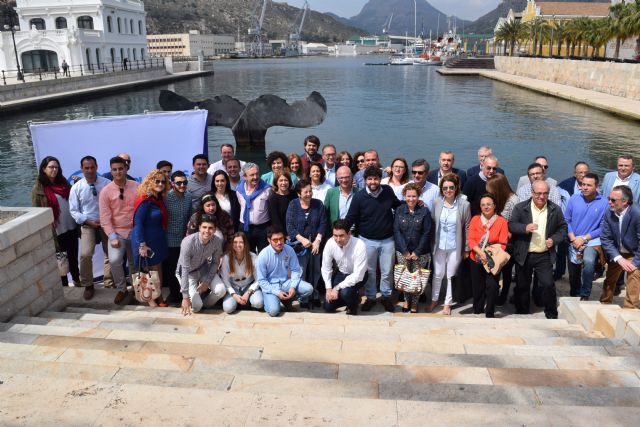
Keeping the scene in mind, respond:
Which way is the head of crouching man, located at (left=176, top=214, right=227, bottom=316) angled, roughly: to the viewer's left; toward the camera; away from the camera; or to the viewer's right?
toward the camera

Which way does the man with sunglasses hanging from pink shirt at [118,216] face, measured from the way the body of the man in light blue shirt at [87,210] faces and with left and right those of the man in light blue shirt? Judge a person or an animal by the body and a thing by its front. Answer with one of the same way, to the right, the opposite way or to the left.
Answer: the same way

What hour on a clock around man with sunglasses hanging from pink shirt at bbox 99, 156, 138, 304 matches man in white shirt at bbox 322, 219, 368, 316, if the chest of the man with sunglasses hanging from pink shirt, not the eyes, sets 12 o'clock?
The man in white shirt is roughly at 10 o'clock from the man with sunglasses hanging from pink shirt.

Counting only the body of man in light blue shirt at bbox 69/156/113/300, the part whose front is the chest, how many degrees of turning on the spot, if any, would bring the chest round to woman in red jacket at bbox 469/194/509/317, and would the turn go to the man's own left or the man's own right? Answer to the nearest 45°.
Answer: approximately 45° to the man's own left

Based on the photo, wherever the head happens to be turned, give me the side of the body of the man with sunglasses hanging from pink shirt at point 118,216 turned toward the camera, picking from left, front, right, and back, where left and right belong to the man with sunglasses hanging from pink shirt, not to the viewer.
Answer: front

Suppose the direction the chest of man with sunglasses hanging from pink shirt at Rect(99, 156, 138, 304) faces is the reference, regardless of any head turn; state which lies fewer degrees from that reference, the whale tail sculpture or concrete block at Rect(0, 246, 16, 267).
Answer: the concrete block

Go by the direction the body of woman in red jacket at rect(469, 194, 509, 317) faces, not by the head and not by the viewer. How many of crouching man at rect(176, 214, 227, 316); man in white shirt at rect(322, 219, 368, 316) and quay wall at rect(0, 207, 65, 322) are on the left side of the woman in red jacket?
0

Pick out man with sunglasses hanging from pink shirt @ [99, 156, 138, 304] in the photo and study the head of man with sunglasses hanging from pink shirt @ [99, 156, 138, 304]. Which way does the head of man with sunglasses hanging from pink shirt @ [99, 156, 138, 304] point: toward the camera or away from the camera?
toward the camera

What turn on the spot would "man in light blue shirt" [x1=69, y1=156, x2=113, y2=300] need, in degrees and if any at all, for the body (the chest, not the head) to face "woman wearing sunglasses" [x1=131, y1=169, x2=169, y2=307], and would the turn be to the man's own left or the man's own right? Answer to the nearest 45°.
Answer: approximately 45° to the man's own left

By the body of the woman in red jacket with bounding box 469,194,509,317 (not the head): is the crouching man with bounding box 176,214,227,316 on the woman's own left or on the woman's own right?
on the woman's own right

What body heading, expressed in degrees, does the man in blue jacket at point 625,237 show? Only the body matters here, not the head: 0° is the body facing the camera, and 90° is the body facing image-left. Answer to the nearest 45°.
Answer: approximately 45°

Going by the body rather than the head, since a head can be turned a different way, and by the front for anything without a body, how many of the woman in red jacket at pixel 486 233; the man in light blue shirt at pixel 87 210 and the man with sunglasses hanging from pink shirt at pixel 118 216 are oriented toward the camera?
3

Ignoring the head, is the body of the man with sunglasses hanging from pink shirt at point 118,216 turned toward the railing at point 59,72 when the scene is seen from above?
no

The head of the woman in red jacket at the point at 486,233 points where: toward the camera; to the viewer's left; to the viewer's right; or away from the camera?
toward the camera

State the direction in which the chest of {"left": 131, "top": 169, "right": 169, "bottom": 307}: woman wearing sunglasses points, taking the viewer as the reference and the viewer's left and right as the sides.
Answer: facing the viewer and to the right of the viewer
